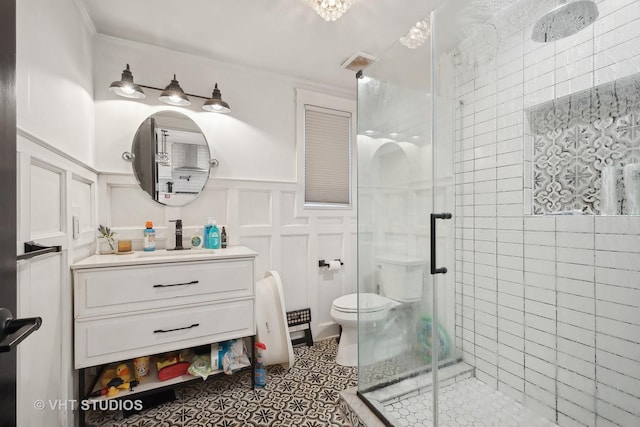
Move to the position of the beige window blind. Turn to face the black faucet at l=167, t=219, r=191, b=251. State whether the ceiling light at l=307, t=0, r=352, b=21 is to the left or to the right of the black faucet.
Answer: left

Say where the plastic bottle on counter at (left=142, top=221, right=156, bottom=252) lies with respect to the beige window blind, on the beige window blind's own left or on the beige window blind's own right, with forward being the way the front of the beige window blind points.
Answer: on the beige window blind's own right

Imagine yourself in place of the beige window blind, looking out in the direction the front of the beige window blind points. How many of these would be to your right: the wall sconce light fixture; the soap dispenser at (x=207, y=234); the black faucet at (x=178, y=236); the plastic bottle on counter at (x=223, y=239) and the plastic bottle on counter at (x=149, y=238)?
5

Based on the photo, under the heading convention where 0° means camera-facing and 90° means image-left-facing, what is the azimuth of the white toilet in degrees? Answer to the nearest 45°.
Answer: approximately 45°

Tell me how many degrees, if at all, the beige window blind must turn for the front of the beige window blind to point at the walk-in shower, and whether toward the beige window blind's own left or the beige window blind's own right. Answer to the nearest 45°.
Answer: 0° — it already faces it

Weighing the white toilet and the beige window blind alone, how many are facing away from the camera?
0

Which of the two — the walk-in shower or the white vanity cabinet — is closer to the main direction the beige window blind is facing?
the walk-in shower

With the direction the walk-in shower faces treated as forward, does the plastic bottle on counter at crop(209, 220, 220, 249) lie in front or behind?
in front

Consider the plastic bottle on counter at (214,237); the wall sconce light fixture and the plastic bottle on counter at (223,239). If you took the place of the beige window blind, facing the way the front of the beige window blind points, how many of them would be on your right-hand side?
3

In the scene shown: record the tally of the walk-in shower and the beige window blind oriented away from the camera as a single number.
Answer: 0

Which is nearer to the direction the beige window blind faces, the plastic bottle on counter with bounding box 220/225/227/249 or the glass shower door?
the glass shower door

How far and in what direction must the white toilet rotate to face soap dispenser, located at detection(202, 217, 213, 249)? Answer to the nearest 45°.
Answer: approximately 45° to its right

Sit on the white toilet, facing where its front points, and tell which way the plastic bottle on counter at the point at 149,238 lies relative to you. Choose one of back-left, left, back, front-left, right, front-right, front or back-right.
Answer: front-right

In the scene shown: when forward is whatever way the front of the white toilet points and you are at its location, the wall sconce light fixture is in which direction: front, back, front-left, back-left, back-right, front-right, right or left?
front-right

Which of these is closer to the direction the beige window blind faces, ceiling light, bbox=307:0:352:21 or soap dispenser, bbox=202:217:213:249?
the ceiling light

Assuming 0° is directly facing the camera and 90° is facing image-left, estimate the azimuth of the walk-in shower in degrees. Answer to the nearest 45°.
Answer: approximately 45°
